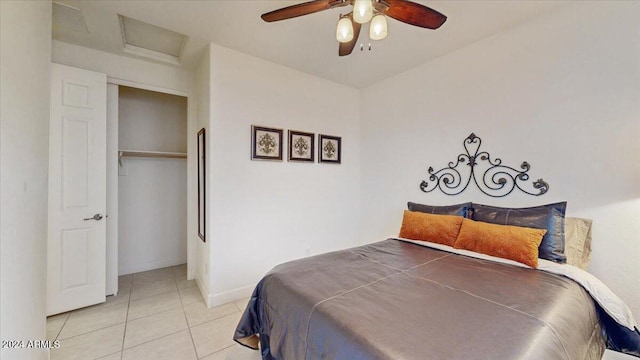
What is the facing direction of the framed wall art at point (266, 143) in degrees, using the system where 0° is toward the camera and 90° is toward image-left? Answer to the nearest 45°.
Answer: approximately 315°

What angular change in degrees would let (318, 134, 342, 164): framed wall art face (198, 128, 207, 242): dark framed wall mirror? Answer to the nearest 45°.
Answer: approximately 90° to its right

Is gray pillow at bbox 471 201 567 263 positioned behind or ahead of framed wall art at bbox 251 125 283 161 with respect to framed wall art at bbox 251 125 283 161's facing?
ahead

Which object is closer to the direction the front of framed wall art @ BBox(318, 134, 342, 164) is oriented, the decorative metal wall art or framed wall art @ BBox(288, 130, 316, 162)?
the decorative metal wall art
